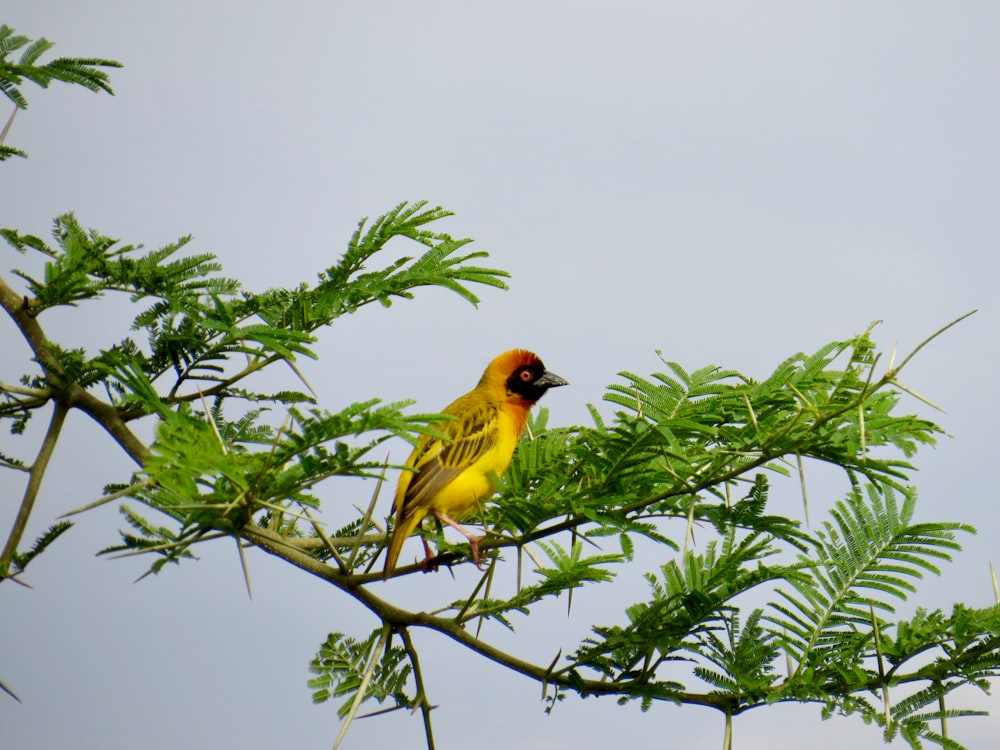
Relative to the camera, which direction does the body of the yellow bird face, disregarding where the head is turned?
to the viewer's right
